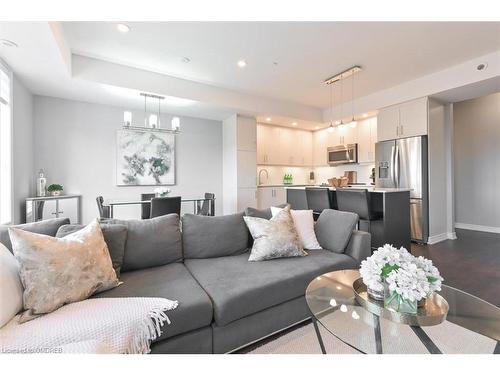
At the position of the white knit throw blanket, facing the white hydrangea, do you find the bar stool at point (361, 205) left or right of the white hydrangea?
left

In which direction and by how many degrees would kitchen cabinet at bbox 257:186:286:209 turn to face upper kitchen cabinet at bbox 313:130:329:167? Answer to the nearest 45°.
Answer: approximately 90° to its left

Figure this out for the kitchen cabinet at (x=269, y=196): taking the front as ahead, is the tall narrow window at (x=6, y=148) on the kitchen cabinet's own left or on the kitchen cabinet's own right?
on the kitchen cabinet's own right

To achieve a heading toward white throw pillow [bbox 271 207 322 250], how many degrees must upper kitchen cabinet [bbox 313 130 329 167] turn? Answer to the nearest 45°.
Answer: approximately 45° to its left

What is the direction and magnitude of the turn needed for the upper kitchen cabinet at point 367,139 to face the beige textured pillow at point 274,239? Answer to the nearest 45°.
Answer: approximately 45° to its left

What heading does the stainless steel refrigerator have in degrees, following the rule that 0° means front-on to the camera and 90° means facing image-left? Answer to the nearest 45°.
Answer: approximately 45°

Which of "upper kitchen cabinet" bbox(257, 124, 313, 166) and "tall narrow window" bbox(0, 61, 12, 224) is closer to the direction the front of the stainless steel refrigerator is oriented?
the tall narrow window
